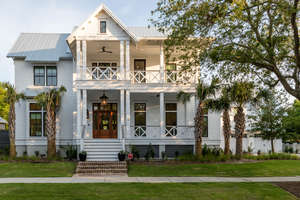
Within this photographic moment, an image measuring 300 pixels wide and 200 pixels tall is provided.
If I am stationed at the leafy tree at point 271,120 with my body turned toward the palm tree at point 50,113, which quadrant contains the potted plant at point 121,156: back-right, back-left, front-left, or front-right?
front-left

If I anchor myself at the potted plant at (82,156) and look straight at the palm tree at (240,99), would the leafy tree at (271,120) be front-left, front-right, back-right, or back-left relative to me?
front-left

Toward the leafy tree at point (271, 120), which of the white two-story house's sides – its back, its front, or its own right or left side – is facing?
left

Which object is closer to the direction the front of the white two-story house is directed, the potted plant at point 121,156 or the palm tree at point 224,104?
the potted plant

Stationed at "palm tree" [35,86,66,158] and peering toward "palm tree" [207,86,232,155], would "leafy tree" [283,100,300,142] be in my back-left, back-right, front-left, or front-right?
front-left

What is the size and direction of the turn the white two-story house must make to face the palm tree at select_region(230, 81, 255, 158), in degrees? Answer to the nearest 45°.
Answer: approximately 45° to its left

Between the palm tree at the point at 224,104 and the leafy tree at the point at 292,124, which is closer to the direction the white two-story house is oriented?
the palm tree

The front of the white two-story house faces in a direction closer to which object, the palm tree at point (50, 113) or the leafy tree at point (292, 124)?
the palm tree

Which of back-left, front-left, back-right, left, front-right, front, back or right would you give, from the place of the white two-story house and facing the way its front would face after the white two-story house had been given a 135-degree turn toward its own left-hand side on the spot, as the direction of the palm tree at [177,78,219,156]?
right

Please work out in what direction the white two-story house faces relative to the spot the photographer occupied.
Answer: facing the viewer

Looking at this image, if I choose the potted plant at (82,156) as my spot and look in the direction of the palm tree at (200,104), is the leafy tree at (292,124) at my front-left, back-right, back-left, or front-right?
front-left

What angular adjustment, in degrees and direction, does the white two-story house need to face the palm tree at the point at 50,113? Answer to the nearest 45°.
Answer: approximately 45° to its right
